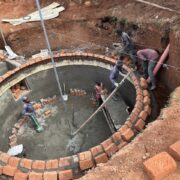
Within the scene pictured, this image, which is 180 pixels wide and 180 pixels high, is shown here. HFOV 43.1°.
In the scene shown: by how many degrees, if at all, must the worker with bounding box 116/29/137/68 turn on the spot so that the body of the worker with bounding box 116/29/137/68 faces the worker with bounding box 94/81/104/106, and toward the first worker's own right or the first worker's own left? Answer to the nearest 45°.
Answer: approximately 45° to the first worker's own left

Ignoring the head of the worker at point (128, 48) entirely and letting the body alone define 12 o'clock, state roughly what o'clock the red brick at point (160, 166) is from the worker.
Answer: The red brick is roughly at 9 o'clock from the worker.

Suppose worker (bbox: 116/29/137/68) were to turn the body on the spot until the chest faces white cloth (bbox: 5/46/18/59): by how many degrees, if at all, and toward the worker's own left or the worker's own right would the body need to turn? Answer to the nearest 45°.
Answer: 0° — they already face it

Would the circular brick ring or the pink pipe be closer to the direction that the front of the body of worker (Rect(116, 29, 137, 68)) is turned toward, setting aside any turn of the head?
the circular brick ring

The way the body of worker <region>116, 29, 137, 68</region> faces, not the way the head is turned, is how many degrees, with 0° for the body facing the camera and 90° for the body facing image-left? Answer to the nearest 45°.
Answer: approximately 90°

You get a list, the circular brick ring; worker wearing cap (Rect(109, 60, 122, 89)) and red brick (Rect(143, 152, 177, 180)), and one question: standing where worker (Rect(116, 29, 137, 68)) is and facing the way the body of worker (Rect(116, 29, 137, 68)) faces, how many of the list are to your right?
0

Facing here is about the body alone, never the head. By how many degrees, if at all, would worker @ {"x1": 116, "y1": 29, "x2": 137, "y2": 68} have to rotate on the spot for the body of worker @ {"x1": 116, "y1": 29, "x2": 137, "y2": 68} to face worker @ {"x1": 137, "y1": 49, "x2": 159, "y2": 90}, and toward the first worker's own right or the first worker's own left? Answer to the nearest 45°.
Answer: approximately 135° to the first worker's own left

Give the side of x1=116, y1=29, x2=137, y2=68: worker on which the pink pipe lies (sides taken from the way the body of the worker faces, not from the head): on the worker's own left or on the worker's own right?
on the worker's own left

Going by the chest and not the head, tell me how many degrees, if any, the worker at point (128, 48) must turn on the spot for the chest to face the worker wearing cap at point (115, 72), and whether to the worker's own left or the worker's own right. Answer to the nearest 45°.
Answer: approximately 45° to the worker's own left

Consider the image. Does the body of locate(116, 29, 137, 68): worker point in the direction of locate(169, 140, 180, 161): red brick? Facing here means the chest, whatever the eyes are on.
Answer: no

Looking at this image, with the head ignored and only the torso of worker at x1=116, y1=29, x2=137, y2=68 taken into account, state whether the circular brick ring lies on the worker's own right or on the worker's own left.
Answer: on the worker's own left
